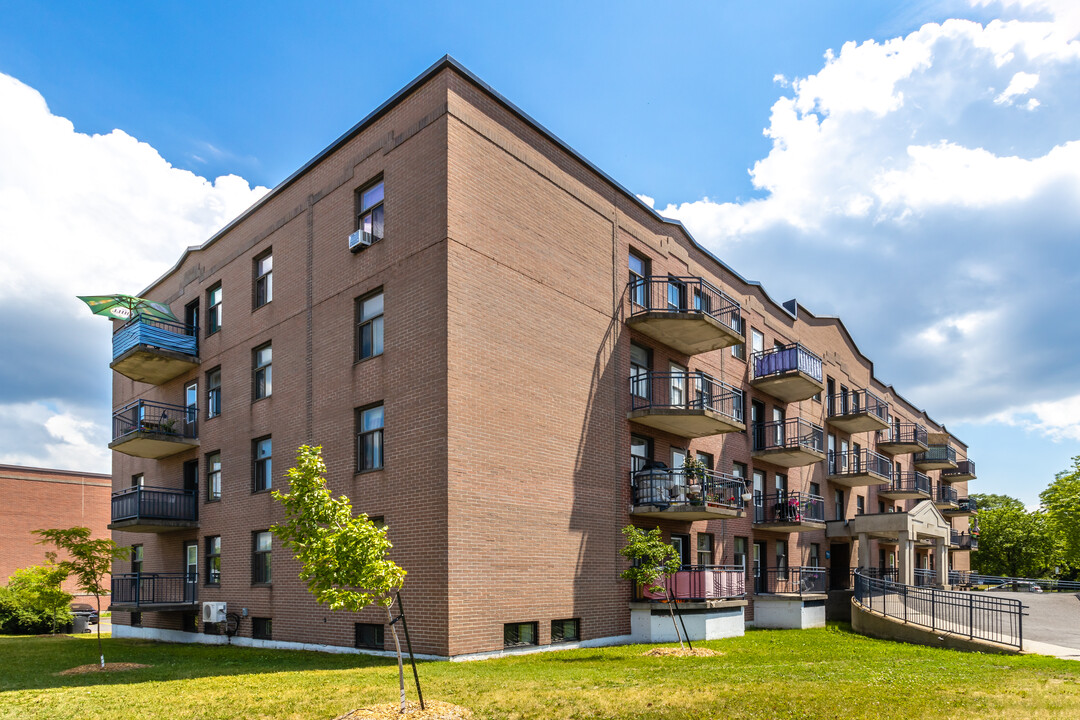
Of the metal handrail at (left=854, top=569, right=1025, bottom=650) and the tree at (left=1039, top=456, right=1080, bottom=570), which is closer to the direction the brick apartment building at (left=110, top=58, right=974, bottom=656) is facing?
the metal handrail

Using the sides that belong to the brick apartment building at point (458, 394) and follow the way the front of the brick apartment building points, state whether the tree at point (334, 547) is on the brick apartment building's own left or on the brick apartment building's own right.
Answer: on the brick apartment building's own right

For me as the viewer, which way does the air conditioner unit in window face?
facing the viewer and to the left of the viewer

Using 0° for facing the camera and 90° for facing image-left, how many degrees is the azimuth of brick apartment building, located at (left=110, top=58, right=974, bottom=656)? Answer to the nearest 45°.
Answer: approximately 315°

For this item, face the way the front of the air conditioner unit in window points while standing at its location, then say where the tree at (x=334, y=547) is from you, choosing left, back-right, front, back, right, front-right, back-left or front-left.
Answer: front-left

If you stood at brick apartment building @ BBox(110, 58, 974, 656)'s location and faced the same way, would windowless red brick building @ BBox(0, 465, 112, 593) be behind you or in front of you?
behind

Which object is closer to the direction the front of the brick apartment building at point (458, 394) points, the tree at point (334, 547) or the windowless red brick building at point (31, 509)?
the tree
